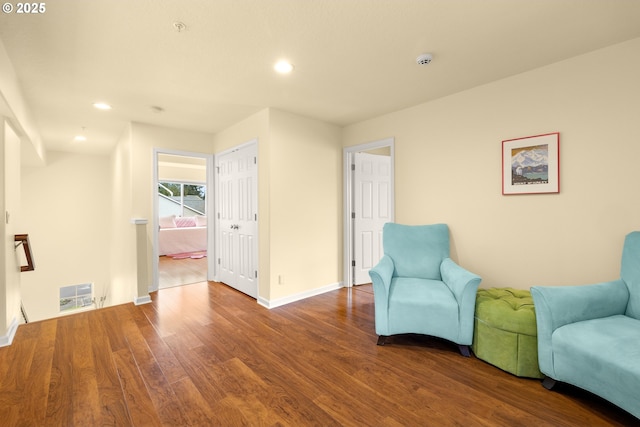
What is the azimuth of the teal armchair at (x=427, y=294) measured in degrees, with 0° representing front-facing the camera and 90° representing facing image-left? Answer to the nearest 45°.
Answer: approximately 0°

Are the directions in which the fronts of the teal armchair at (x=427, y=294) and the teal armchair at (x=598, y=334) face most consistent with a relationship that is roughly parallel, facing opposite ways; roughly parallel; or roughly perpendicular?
roughly perpendicular

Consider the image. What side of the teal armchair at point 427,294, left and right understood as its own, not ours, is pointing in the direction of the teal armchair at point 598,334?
left

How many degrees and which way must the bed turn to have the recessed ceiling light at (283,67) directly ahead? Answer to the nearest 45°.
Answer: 0° — it already faces it

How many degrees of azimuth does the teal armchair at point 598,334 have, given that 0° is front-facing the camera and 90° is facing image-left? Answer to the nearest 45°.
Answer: approximately 45°
